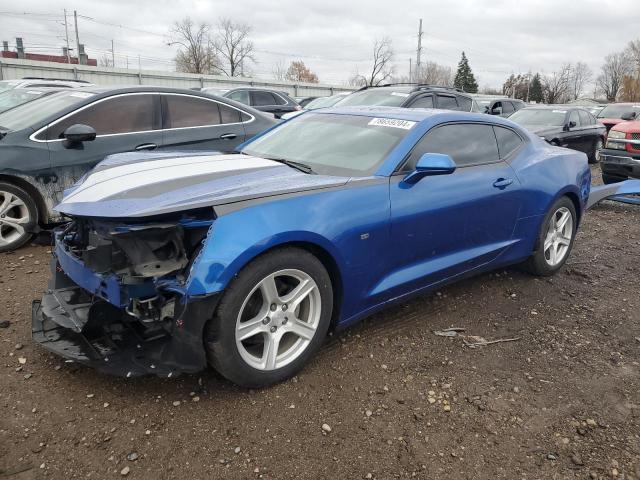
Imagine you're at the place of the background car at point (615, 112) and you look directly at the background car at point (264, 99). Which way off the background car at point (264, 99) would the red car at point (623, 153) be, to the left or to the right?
left

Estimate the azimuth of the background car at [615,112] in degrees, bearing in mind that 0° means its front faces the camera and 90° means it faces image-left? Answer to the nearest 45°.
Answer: approximately 45°

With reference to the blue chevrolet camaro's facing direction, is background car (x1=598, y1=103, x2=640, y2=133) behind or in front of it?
behind

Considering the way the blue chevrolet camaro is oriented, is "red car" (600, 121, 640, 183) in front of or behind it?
behind

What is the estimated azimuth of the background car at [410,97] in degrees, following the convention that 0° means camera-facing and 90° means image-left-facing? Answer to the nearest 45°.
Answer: approximately 45°

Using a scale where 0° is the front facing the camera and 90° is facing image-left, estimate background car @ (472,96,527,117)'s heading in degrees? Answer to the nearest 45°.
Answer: approximately 45°

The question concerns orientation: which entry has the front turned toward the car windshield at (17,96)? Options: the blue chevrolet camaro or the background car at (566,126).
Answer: the background car at (566,126)
